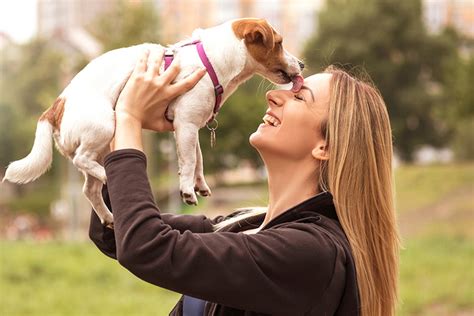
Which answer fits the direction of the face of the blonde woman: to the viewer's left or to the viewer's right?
to the viewer's left

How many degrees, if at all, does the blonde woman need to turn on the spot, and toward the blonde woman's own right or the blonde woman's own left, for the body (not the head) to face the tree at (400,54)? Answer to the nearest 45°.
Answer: approximately 90° to the blonde woman's own right

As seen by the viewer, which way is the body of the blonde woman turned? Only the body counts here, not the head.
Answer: to the viewer's left
